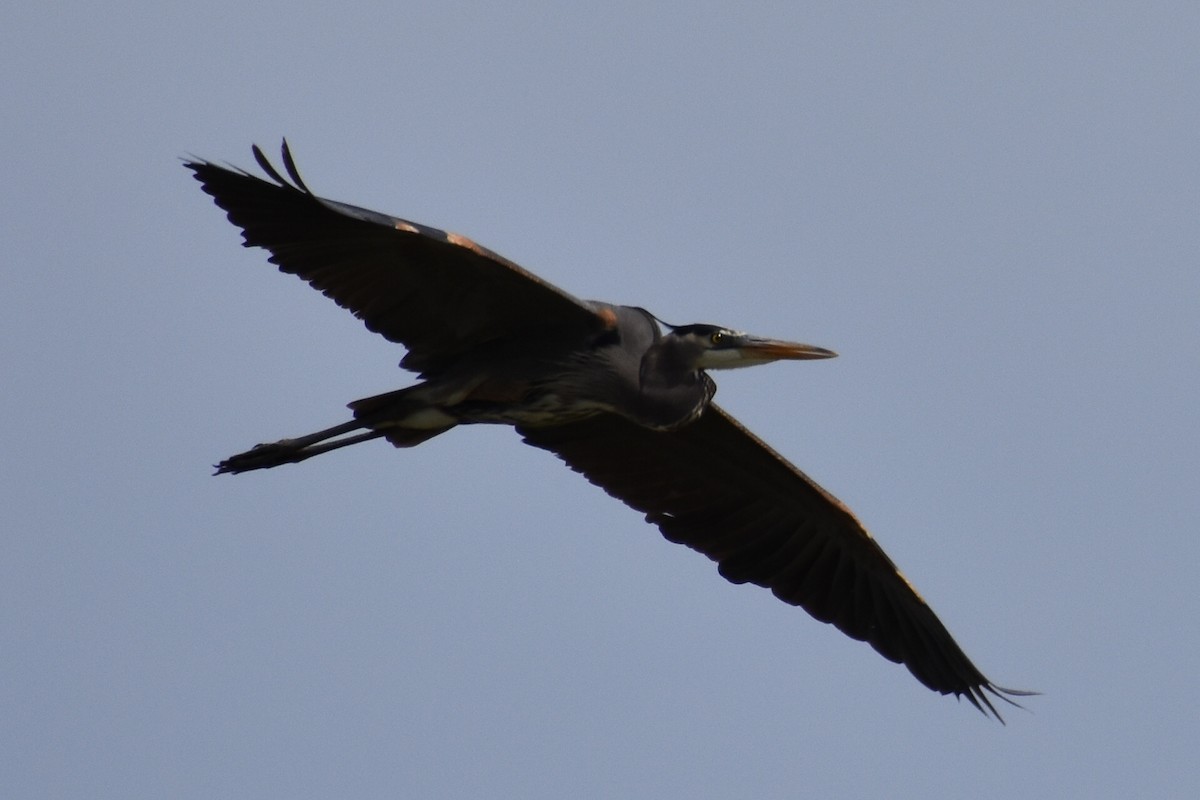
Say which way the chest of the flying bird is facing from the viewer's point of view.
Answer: to the viewer's right
